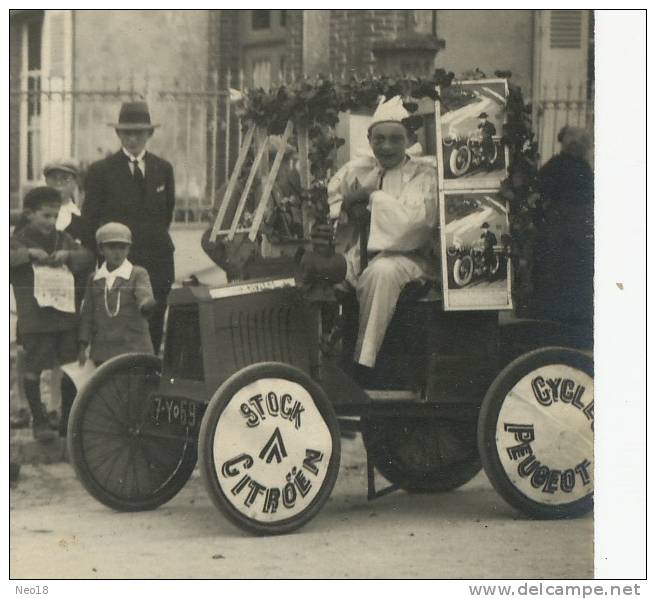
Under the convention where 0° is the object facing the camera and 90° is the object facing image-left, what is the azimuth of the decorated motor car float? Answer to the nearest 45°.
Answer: approximately 45°

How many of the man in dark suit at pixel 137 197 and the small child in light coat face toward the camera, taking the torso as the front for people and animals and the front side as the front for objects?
2

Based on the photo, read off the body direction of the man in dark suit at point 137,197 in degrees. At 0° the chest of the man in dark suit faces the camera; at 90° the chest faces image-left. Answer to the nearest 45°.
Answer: approximately 0°

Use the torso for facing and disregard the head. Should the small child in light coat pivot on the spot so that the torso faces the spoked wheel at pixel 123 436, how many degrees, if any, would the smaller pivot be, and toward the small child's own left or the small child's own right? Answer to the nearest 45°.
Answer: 0° — they already face it

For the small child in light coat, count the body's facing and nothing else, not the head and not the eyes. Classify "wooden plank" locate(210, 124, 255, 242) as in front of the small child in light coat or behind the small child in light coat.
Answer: in front

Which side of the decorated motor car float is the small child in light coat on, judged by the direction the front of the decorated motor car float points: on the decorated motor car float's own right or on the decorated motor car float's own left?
on the decorated motor car float's own right

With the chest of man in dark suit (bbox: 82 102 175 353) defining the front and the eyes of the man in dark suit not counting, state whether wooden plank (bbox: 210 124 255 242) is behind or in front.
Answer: in front
